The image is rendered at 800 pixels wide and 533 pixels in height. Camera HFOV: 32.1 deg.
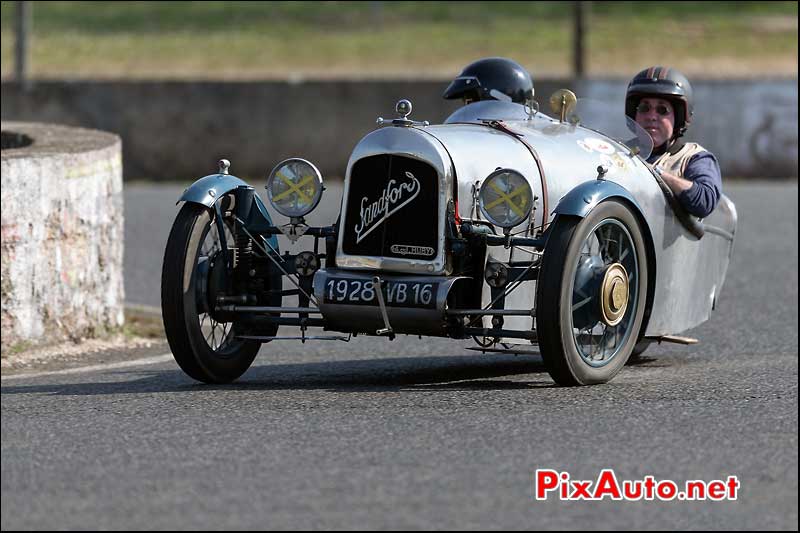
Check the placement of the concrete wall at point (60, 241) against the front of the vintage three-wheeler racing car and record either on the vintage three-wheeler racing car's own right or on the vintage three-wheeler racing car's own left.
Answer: on the vintage three-wheeler racing car's own right

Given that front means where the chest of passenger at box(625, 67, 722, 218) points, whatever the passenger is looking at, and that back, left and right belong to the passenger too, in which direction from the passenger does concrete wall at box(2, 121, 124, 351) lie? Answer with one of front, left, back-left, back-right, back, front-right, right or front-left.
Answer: front-right

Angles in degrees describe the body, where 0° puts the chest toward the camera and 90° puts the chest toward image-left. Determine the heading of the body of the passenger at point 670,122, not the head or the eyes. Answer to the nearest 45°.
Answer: approximately 45°

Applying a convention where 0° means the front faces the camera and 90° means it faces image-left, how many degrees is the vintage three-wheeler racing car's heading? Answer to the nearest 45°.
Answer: approximately 45°
